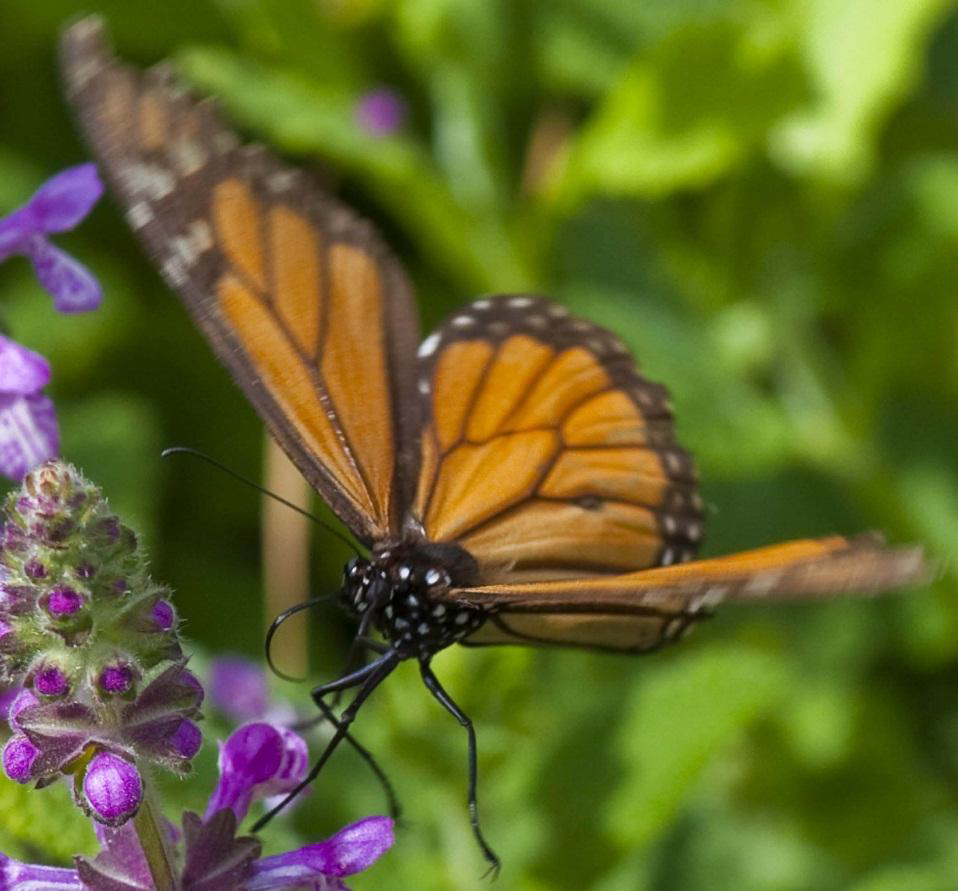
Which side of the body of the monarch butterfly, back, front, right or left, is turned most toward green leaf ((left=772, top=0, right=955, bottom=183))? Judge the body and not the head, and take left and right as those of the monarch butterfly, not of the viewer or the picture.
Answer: back

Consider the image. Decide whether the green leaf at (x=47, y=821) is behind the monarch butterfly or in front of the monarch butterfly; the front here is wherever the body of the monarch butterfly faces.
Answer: in front

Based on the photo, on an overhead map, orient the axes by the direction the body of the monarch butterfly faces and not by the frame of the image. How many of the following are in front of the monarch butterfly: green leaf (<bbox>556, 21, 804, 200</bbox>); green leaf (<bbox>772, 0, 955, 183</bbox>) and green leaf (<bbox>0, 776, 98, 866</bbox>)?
1

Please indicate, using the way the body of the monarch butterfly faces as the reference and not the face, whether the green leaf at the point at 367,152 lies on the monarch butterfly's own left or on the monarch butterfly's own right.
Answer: on the monarch butterfly's own right

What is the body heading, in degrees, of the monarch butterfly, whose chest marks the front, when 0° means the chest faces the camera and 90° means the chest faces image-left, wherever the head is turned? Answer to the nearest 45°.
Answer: approximately 45°
